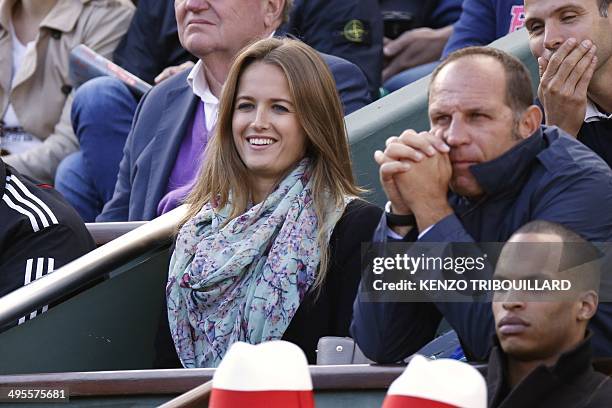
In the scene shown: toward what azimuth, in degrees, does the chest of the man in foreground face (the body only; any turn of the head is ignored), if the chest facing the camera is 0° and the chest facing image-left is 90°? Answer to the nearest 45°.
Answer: approximately 45°

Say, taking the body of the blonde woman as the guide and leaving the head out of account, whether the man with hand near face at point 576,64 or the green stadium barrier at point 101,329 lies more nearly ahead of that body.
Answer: the green stadium barrier

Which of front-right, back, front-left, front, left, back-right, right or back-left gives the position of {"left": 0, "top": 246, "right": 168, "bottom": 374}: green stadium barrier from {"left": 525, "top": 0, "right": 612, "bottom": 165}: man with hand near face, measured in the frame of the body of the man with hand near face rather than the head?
front-right

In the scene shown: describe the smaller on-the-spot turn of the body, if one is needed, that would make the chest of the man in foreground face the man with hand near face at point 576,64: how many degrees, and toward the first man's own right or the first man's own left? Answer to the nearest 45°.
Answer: approximately 135° to the first man's own right

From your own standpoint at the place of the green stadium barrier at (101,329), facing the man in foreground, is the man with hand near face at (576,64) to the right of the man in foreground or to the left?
left

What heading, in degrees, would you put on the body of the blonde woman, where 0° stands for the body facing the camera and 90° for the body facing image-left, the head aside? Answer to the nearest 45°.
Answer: approximately 45°

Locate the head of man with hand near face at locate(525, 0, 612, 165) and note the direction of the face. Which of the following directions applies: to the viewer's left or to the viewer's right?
to the viewer's left

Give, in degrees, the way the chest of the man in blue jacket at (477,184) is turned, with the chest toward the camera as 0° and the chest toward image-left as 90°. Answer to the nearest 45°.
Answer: approximately 45°
